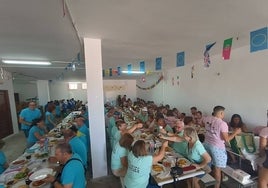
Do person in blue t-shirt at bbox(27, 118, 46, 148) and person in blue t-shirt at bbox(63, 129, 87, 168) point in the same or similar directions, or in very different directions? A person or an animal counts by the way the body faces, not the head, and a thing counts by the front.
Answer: very different directions

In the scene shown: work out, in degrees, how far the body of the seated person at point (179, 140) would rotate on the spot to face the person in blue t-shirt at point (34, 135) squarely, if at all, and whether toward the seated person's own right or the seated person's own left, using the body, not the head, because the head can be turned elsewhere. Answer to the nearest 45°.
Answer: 0° — they already face them

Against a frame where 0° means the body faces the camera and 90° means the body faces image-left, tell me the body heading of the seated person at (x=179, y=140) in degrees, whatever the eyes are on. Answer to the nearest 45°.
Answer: approximately 90°

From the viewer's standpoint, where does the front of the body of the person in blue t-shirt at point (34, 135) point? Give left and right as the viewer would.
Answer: facing to the right of the viewer

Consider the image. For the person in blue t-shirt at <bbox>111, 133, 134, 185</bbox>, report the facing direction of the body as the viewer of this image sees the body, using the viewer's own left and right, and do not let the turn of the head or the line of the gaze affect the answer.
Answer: facing away from the viewer and to the right of the viewer

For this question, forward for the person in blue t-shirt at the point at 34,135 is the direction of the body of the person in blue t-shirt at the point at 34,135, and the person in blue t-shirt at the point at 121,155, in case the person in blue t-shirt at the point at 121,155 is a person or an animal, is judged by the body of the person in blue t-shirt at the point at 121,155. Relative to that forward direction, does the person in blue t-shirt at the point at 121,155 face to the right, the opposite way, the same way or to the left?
the same way

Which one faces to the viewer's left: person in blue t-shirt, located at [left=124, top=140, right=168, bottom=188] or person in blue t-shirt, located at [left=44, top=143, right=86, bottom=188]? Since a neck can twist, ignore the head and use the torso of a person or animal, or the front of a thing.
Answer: person in blue t-shirt, located at [left=44, top=143, right=86, bottom=188]

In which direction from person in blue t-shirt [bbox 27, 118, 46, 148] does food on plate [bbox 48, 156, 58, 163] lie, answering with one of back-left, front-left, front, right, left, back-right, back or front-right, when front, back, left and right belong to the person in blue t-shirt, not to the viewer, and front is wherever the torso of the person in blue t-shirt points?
right

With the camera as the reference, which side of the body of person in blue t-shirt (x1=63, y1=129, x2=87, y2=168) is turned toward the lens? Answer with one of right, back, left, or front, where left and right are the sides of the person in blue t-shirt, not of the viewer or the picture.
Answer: left
